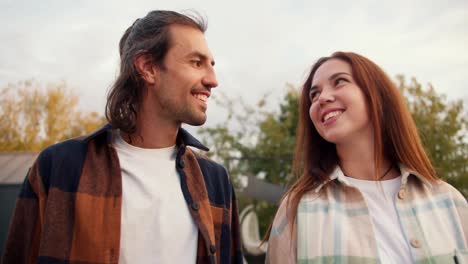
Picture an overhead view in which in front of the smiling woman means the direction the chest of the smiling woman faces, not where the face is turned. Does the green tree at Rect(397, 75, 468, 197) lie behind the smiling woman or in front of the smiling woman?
behind

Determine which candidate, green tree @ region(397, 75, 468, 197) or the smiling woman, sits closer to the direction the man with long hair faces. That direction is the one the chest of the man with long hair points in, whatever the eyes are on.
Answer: the smiling woman

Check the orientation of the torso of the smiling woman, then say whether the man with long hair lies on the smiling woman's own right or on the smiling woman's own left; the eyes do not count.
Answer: on the smiling woman's own right

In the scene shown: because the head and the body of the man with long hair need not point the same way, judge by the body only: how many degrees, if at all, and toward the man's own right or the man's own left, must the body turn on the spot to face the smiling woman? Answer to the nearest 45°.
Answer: approximately 45° to the man's own left

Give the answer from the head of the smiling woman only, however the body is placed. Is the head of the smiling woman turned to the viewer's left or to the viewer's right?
to the viewer's left

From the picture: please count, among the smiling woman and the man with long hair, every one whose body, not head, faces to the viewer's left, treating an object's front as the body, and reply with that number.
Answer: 0

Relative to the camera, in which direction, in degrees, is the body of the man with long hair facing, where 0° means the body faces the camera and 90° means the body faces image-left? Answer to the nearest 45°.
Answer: approximately 315°

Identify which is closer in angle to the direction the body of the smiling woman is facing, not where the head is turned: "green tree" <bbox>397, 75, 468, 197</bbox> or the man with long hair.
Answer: the man with long hair

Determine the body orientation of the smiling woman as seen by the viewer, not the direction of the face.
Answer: toward the camera

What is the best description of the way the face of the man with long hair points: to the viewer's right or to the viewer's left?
to the viewer's right
